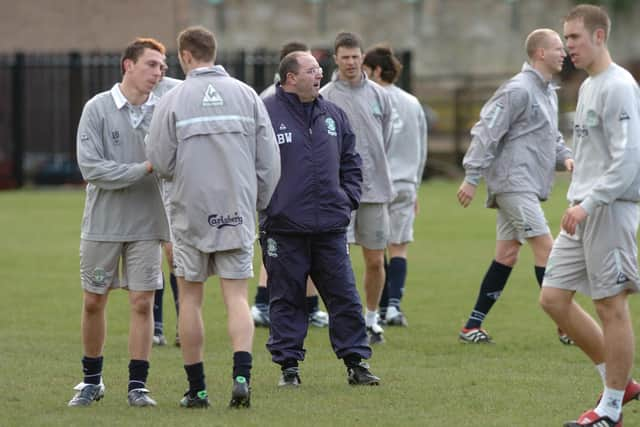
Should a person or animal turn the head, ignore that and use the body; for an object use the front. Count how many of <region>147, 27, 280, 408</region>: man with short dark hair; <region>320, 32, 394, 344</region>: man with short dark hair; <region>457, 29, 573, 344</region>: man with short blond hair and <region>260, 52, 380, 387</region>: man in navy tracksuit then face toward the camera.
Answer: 2

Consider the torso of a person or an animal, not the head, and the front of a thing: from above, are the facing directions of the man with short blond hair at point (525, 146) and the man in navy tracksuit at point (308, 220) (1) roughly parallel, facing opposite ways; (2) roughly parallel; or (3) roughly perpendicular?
roughly perpendicular

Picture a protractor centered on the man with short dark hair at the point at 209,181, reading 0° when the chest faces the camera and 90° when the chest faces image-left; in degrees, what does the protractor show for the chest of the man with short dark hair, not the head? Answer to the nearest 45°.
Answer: approximately 180°

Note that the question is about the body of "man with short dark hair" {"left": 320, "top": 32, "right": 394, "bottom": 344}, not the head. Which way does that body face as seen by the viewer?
toward the camera

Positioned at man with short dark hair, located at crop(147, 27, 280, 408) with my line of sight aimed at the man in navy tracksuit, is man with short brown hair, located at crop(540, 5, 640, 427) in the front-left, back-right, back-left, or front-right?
front-right

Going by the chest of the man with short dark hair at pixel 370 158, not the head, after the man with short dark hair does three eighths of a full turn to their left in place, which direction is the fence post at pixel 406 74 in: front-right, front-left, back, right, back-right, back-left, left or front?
front-left

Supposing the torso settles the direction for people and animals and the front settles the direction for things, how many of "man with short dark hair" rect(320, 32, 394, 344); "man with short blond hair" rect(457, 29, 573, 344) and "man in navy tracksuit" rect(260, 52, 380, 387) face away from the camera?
0

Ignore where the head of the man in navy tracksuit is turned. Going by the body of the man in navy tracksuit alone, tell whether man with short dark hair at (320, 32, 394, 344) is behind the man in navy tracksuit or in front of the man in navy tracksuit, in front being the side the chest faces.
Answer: behind

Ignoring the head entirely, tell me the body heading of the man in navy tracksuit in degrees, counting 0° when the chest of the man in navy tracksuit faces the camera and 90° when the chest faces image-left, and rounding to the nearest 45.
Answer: approximately 0°

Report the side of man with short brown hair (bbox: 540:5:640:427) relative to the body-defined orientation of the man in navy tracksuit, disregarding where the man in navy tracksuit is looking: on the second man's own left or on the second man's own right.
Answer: on the second man's own left

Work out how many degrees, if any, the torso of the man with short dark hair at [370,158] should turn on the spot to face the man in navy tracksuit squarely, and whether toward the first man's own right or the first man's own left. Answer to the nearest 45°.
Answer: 0° — they already face them
